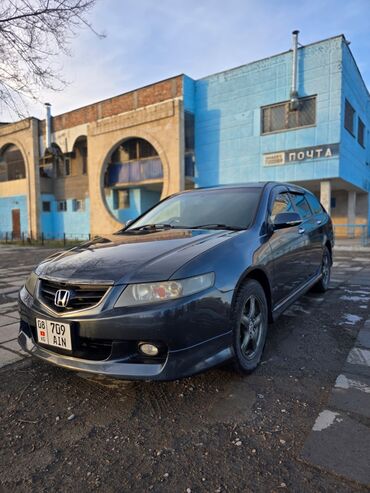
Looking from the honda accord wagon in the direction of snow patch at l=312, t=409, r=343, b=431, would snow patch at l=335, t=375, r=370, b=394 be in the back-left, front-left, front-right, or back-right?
front-left

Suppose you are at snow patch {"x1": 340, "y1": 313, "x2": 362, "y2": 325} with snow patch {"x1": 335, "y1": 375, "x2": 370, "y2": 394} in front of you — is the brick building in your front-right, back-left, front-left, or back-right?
back-right

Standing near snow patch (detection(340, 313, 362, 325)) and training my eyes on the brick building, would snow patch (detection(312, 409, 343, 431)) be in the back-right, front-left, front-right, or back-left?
back-left

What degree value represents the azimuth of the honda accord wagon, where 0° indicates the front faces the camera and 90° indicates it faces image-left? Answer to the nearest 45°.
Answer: approximately 45°

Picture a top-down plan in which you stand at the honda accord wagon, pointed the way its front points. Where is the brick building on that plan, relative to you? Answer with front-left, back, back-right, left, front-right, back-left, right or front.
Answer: back-right
